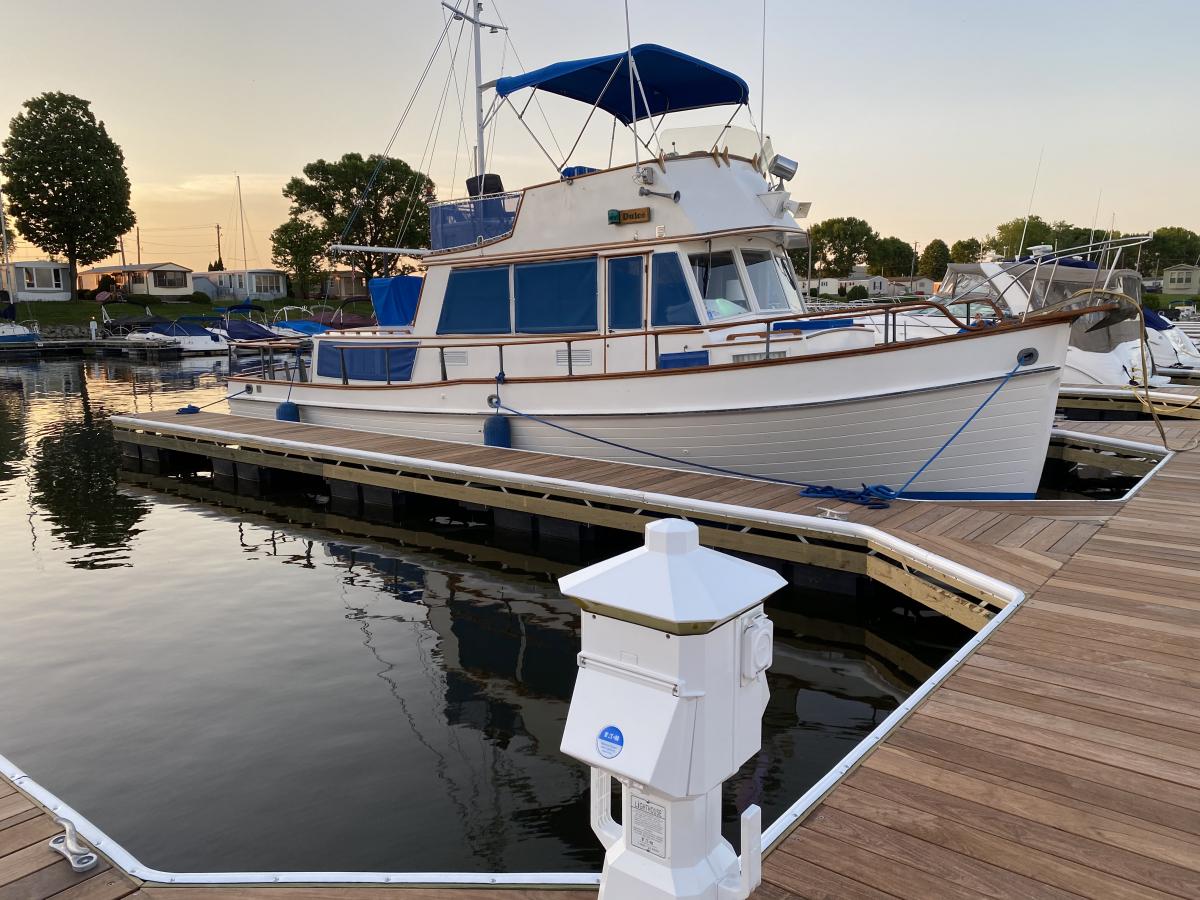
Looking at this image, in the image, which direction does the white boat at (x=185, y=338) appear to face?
to the viewer's left

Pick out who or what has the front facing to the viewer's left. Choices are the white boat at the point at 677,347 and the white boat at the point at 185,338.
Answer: the white boat at the point at 185,338

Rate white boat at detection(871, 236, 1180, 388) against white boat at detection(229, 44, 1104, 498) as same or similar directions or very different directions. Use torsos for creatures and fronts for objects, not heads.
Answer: very different directions

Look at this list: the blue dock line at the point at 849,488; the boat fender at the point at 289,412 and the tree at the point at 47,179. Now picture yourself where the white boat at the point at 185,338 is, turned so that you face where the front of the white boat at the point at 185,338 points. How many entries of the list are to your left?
2

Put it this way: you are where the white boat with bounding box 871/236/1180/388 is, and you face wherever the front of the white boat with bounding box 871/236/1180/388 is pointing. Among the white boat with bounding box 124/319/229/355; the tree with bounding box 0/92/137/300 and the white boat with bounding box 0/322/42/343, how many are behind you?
0

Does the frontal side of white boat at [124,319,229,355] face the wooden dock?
no

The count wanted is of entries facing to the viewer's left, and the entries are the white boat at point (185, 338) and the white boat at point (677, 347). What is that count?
1

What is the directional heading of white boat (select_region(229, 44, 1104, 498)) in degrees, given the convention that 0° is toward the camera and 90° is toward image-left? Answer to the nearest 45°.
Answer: approximately 315°

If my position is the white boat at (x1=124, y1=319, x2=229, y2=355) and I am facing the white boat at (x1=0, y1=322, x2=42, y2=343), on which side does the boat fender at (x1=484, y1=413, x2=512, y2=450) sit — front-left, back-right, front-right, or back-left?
back-left
